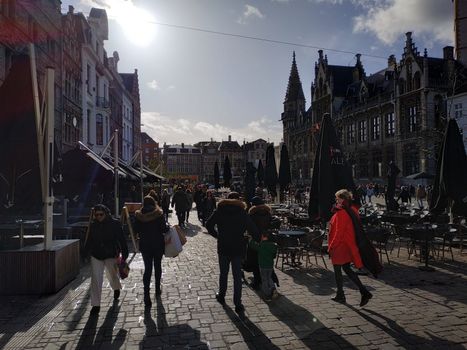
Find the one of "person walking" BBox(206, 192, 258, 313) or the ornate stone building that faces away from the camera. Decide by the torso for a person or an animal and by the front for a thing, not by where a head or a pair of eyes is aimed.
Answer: the person walking

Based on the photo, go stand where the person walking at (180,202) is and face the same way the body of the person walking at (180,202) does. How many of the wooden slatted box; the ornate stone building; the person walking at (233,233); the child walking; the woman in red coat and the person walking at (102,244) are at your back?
5

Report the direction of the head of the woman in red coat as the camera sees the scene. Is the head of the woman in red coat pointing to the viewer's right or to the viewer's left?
to the viewer's left

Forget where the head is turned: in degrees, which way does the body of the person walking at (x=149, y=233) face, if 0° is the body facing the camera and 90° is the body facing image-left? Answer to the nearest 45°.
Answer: approximately 180°

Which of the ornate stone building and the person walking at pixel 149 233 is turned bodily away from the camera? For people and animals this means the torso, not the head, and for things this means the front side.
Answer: the person walking

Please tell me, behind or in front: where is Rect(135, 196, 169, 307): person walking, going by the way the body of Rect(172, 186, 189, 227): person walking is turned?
behind

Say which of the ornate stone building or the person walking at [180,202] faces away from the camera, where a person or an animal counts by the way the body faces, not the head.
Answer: the person walking

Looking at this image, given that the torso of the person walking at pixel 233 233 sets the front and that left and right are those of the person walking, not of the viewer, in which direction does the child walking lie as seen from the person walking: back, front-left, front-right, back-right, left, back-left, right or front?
front-right

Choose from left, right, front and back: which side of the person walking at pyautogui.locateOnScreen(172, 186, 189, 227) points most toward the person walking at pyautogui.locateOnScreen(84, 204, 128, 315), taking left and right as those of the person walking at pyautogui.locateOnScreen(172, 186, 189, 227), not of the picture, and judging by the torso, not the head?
back

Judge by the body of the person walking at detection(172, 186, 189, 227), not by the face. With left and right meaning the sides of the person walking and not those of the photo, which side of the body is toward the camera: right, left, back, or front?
back
